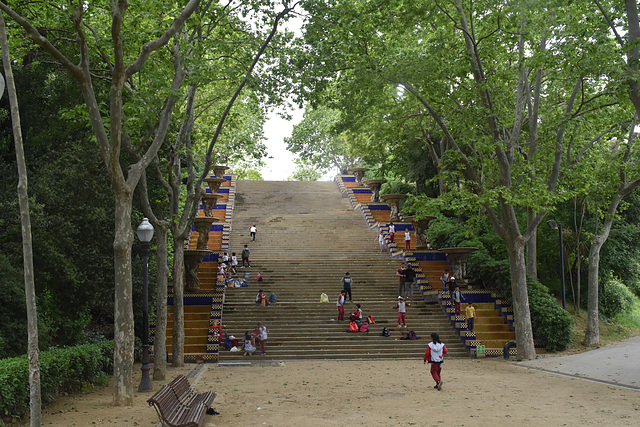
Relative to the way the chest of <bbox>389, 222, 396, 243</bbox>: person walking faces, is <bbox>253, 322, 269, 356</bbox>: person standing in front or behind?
in front

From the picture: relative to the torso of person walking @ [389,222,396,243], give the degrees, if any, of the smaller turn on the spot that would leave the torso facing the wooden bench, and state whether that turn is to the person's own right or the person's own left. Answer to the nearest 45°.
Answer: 0° — they already face it

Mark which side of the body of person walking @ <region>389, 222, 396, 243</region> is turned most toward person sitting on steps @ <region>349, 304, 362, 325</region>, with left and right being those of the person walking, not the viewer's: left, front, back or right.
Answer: front

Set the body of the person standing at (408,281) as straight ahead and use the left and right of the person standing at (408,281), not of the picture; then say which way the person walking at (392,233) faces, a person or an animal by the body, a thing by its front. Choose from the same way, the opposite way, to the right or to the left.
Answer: the opposite way

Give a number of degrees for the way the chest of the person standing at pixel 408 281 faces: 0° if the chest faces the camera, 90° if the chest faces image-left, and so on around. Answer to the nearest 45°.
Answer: approximately 180°

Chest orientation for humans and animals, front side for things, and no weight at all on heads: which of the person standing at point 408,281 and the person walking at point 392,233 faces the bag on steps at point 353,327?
the person walking at point 392,233

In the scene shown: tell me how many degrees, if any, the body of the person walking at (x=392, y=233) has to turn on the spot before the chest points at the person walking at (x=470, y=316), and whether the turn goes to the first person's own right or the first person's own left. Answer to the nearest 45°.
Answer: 0° — they already face them

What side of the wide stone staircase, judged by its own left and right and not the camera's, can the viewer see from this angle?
front

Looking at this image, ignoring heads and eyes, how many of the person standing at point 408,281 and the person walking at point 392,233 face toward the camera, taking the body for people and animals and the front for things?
1

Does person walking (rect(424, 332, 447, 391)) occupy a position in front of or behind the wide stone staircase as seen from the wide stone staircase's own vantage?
in front

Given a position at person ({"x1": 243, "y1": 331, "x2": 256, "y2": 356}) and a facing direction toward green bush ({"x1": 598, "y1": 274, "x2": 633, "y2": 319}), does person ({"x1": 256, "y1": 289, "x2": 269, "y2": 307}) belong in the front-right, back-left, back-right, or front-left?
front-left

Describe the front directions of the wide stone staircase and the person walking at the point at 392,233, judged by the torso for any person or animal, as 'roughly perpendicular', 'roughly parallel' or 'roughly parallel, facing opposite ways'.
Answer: roughly parallel
